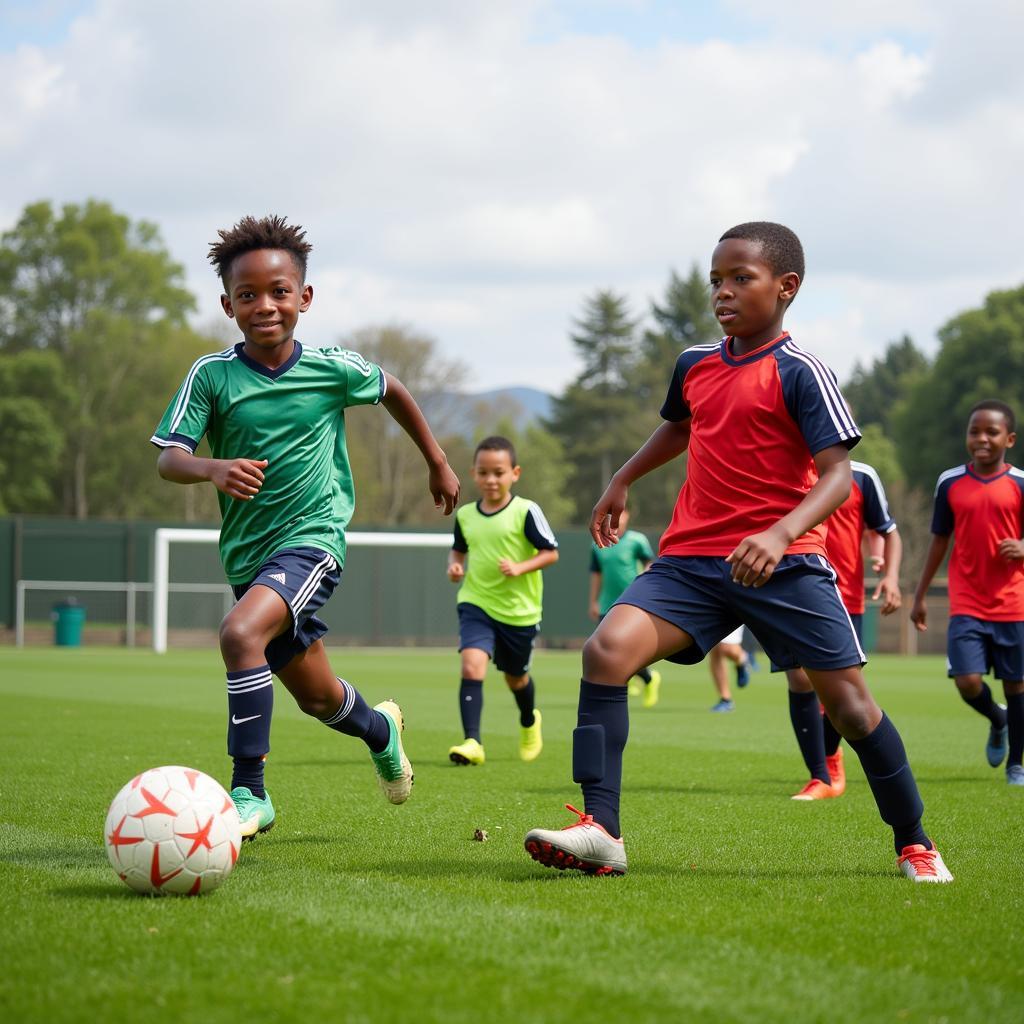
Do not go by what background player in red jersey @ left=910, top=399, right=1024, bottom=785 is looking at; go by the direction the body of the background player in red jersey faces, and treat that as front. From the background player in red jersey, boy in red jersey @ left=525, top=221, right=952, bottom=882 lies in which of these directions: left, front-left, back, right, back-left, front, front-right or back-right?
front

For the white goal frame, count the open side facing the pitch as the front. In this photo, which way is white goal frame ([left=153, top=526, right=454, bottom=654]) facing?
toward the camera

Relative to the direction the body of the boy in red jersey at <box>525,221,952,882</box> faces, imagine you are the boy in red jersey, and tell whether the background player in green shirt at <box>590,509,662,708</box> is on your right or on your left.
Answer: on your right

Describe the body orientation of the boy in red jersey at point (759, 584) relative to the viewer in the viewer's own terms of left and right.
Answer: facing the viewer and to the left of the viewer

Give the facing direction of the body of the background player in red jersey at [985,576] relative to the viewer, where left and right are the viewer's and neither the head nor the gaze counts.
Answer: facing the viewer

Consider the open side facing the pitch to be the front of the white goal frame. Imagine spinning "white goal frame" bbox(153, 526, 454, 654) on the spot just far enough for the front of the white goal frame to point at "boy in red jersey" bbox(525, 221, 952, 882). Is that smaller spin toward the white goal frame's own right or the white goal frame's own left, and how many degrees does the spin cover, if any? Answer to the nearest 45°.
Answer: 0° — it already faces them

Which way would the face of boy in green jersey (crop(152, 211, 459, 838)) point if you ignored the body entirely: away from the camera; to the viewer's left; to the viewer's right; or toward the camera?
toward the camera

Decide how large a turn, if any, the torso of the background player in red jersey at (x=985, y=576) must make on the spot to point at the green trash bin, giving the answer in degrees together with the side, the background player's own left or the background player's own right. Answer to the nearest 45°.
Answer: approximately 135° to the background player's own right

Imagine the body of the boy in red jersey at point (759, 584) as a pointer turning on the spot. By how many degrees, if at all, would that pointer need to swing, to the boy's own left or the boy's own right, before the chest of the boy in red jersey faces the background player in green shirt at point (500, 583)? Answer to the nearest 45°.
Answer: approximately 135° to the boy's own right

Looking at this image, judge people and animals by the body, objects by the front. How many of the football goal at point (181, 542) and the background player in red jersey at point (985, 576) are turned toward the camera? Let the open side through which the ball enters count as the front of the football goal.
2

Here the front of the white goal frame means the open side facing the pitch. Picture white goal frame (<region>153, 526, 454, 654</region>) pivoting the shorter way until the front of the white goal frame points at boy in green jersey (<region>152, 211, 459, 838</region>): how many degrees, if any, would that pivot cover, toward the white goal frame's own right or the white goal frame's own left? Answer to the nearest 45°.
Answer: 0° — it already faces them

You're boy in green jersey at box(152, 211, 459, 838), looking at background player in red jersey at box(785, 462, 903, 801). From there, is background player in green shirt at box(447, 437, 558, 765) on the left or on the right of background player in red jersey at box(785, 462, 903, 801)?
left

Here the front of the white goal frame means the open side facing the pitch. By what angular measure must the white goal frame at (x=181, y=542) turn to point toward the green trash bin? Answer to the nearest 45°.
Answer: approximately 90° to its right

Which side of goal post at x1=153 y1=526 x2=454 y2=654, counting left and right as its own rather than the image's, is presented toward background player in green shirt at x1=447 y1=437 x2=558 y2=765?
front
